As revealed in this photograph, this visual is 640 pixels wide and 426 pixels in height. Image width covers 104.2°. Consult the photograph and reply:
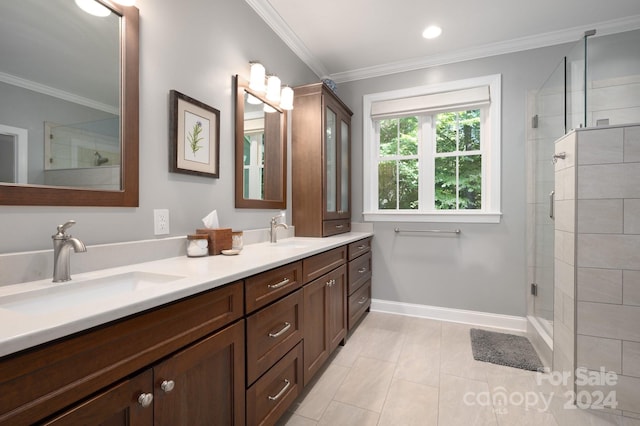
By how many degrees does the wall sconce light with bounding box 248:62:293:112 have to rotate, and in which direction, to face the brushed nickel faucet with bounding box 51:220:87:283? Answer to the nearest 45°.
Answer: approximately 90° to its right

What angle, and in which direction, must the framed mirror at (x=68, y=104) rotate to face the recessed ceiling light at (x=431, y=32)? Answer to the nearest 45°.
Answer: approximately 45° to its left

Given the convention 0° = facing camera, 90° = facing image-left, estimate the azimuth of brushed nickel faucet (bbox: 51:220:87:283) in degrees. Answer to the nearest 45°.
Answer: approximately 315°

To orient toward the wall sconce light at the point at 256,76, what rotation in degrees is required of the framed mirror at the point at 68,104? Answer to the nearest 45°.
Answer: approximately 45° to its left

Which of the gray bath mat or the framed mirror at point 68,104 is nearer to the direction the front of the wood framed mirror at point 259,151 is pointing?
the gray bath mat

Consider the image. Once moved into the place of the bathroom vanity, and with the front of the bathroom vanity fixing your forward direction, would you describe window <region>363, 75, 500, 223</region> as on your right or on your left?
on your left

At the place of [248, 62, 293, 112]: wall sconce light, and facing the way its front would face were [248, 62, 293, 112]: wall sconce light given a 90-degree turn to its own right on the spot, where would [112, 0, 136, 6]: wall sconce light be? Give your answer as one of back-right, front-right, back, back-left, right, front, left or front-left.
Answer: front

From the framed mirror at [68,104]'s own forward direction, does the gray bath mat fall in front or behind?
in front

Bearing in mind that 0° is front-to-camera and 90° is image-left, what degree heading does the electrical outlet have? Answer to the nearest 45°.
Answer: approximately 315°

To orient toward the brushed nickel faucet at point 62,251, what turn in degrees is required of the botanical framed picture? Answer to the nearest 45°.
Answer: approximately 90° to its right

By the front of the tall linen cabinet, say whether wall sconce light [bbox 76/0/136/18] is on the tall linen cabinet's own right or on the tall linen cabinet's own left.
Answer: on the tall linen cabinet's own right

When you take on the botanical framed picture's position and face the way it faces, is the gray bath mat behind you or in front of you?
in front

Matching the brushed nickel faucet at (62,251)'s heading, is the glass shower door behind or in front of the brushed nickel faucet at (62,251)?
in front
